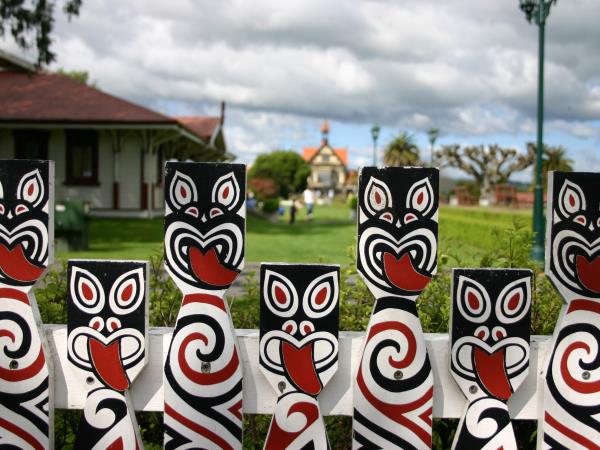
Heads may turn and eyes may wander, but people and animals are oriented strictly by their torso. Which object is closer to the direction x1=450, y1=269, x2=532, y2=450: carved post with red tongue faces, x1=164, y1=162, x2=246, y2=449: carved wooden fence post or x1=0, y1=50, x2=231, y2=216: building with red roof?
the carved wooden fence post

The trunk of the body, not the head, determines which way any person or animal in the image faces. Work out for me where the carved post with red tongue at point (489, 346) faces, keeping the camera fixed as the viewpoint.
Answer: facing the viewer

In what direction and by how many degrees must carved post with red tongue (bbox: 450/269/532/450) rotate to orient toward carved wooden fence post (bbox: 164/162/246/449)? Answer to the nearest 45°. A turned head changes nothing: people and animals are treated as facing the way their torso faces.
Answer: approximately 90° to its right

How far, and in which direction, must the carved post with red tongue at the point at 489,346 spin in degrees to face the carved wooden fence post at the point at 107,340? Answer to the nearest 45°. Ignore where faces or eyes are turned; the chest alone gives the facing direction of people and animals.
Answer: approximately 90° to its right

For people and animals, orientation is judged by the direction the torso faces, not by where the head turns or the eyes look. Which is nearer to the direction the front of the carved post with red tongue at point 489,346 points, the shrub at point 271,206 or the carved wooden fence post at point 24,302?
the carved wooden fence post

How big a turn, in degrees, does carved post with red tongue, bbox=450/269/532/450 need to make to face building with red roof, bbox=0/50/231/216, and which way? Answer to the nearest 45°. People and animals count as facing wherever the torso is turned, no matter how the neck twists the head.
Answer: approximately 135° to its right

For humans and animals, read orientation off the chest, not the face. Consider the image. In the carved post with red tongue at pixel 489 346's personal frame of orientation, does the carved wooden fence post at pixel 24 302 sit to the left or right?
on its right
